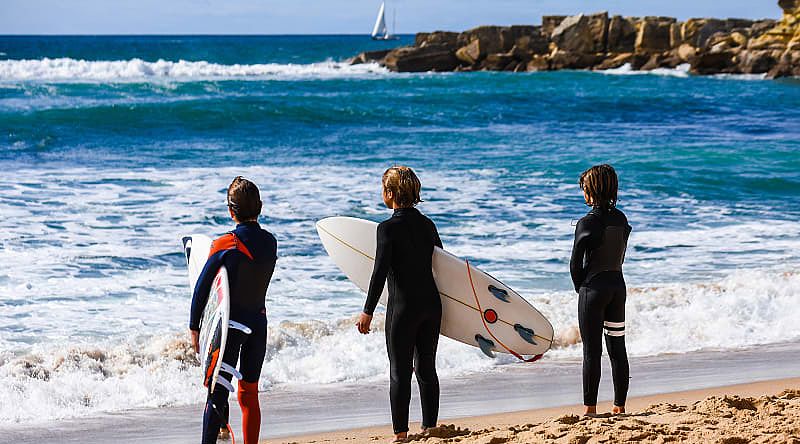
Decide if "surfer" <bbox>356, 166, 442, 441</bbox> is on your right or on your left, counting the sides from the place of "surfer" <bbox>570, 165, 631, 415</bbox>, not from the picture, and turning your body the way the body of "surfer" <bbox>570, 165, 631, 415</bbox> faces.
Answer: on your left

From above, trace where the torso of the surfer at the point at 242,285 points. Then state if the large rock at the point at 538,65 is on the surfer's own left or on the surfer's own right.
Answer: on the surfer's own right

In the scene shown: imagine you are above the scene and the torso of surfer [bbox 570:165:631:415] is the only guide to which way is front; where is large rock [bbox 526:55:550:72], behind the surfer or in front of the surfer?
in front

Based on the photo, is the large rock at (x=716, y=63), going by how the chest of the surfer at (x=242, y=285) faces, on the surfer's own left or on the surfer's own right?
on the surfer's own right

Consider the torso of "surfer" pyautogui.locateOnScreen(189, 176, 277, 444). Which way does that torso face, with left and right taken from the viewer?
facing away from the viewer and to the left of the viewer

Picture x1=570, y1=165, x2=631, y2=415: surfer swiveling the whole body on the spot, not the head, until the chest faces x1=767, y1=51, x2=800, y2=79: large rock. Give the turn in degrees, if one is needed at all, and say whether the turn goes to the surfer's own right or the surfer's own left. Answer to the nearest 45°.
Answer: approximately 45° to the surfer's own right

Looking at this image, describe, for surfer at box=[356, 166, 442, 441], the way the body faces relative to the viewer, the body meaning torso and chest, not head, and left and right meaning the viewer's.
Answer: facing away from the viewer and to the left of the viewer

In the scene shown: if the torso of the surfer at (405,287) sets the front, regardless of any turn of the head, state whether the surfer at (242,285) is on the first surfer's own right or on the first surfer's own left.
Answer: on the first surfer's own left

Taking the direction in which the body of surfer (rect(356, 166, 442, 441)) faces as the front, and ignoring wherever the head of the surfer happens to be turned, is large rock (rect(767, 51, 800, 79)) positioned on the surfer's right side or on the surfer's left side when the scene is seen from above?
on the surfer's right side

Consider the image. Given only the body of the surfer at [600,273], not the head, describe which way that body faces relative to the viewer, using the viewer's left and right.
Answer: facing away from the viewer and to the left of the viewer

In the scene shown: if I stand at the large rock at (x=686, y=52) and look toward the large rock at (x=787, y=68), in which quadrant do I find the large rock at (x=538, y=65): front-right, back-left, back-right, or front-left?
back-right

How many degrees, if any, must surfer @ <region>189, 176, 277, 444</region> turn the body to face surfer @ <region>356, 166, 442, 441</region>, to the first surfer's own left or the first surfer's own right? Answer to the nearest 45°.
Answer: approximately 135° to the first surfer's own right

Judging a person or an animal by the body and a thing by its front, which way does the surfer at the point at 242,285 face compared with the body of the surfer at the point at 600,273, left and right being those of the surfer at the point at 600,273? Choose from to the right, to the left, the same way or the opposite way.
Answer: the same way

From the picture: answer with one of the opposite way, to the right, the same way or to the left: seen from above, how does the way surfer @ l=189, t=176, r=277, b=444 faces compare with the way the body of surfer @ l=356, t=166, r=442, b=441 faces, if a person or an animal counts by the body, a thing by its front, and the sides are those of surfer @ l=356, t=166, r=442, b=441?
the same way

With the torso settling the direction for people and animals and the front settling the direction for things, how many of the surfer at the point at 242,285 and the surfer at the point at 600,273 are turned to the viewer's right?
0
